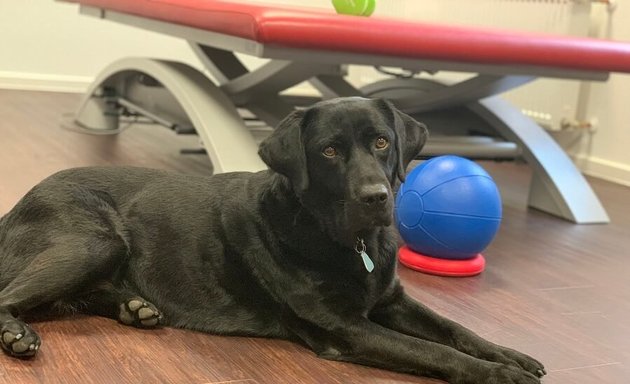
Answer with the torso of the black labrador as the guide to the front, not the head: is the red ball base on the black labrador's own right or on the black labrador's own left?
on the black labrador's own left

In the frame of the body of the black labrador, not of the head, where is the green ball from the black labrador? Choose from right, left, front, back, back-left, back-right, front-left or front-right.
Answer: back-left

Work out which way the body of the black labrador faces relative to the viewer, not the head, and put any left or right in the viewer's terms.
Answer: facing the viewer and to the right of the viewer

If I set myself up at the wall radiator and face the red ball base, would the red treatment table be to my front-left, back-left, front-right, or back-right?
front-right

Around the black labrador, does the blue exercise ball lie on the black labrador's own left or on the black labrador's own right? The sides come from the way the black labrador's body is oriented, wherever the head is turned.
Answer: on the black labrador's own left

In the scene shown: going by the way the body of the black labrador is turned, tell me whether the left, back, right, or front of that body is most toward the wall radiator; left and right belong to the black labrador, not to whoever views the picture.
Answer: left
